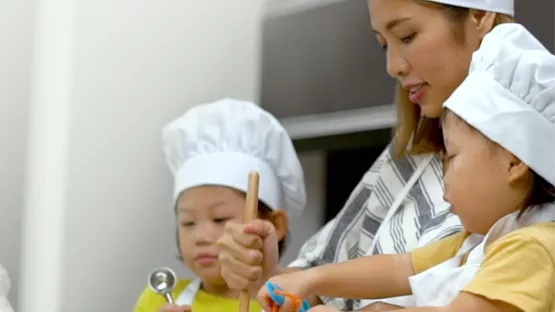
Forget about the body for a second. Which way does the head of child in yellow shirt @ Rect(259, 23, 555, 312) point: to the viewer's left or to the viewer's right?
to the viewer's left

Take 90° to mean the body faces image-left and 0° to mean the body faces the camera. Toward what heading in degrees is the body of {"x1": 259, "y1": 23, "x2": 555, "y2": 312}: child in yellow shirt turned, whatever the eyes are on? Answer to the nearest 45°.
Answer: approximately 90°

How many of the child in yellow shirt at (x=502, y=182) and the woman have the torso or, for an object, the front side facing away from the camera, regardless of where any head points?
0

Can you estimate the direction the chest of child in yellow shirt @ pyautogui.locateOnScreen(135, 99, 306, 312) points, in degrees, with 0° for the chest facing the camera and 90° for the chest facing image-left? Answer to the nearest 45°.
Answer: approximately 45°

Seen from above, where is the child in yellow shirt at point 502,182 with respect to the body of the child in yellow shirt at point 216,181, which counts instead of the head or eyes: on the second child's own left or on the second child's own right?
on the second child's own left

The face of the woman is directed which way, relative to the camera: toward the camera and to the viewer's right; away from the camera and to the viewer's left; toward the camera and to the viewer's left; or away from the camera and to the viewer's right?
toward the camera and to the viewer's left
